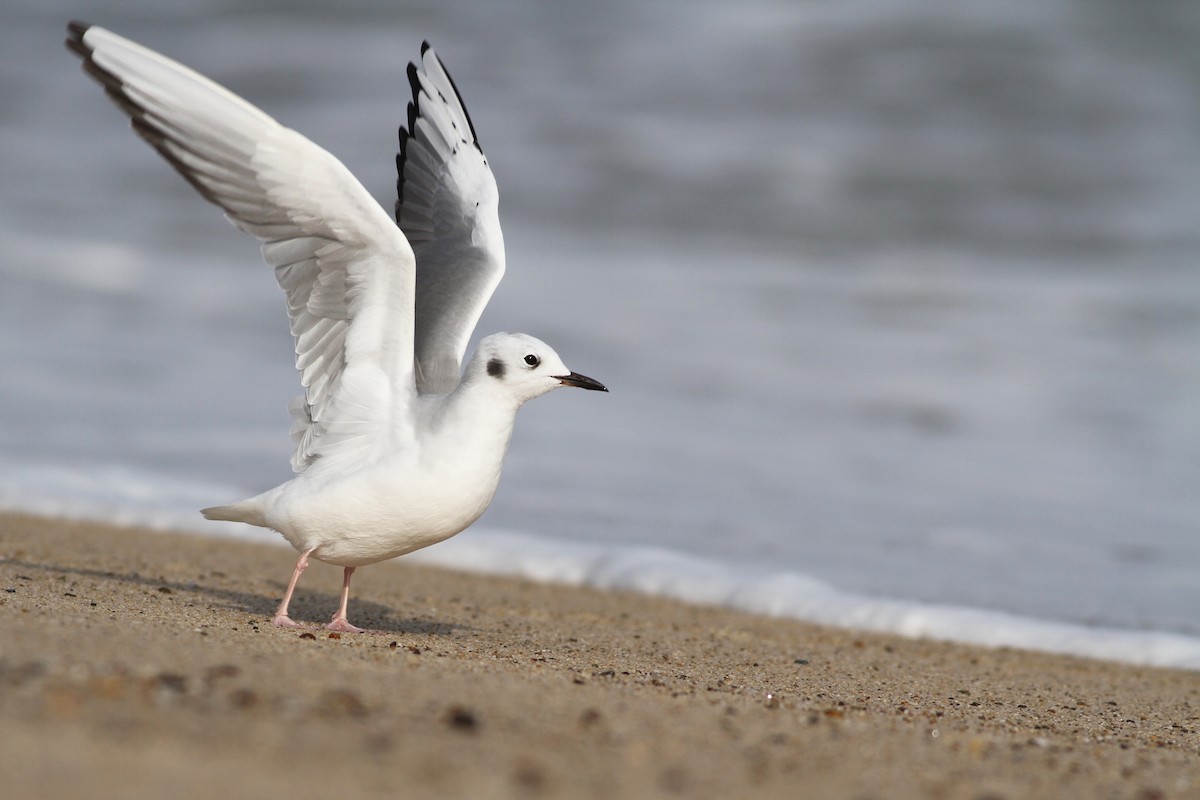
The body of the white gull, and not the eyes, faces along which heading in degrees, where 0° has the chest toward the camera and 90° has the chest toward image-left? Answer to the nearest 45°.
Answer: approximately 270°
